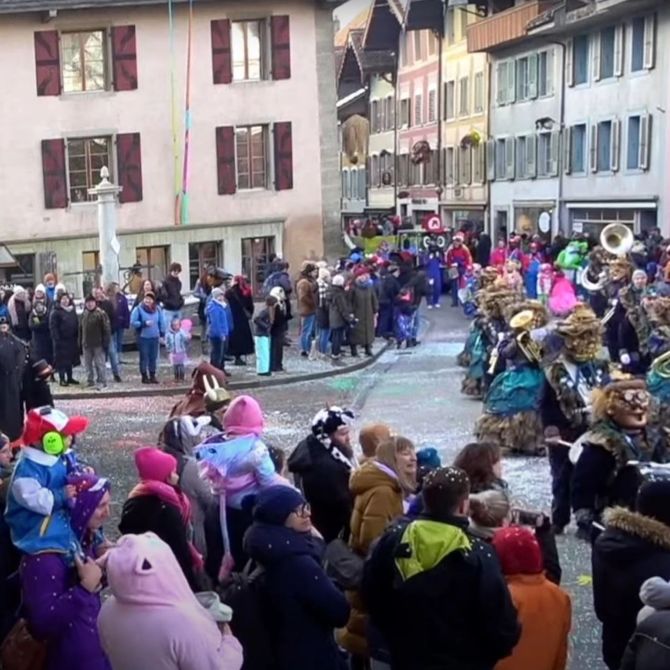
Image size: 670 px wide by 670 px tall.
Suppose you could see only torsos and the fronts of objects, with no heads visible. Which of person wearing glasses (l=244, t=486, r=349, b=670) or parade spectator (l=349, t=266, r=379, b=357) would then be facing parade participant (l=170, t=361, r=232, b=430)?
parade spectator (l=349, t=266, r=379, b=357)

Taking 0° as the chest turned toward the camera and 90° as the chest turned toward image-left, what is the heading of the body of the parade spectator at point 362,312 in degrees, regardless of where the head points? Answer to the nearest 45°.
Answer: approximately 0°

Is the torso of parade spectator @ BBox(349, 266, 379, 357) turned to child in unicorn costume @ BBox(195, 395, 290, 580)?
yes

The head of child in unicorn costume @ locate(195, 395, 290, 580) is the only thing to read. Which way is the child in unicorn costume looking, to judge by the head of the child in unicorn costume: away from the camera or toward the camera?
away from the camera

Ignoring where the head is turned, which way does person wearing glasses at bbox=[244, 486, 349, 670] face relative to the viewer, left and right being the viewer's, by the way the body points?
facing to the right of the viewer

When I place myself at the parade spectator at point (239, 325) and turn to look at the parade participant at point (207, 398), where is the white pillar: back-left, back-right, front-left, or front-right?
back-right

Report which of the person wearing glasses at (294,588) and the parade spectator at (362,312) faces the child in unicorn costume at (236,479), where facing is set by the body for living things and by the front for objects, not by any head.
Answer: the parade spectator

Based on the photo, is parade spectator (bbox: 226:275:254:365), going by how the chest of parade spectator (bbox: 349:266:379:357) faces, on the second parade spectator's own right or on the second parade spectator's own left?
on the second parade spectator's own right
